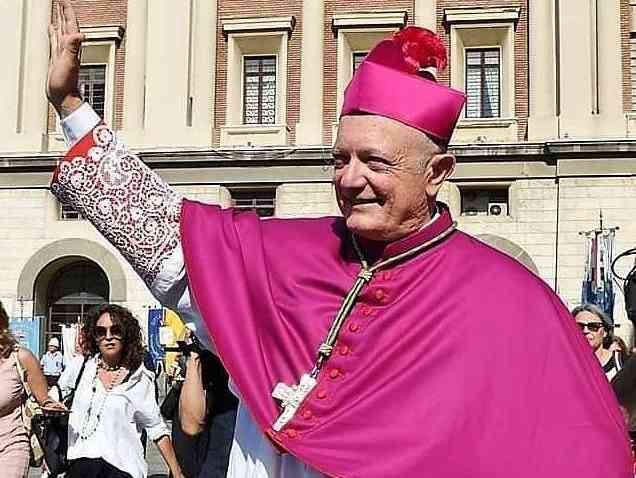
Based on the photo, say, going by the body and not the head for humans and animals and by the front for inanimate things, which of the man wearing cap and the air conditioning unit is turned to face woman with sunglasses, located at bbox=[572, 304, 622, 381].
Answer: the air conditioning unit

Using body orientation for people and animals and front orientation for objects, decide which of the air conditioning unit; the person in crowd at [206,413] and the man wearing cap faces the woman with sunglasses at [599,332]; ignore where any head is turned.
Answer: the air conditioning unit

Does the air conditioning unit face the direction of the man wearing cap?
yes

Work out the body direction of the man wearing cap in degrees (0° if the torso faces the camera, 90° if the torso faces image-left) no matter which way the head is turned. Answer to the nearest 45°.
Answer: approximately 45°

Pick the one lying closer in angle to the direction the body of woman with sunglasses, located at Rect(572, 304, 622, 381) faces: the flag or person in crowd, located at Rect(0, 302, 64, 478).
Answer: the person in crowd

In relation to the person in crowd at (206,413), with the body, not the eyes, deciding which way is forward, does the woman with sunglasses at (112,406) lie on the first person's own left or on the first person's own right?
on the first person's own right

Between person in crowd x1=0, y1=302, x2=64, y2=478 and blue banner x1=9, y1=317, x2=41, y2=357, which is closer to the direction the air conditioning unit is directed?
the person in crowd

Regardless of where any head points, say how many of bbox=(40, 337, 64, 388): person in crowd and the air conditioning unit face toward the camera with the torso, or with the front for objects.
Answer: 2

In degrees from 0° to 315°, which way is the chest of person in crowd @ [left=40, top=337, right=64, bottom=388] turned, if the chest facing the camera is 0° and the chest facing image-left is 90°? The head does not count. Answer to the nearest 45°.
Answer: approximately 0°
